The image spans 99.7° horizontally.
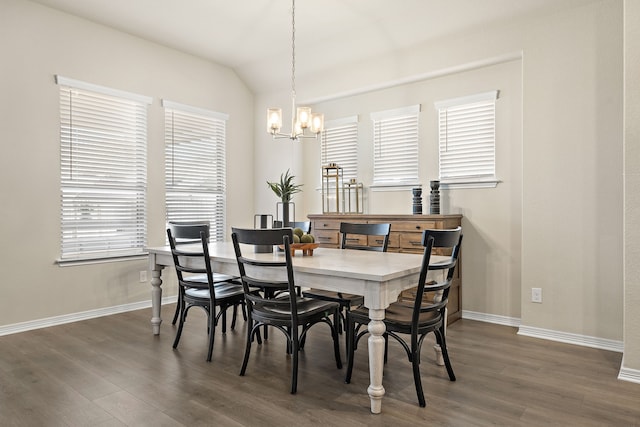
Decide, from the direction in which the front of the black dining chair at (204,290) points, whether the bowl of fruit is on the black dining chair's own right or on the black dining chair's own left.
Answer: on the black dining chair's own right

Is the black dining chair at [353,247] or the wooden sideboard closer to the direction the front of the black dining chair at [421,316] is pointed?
the black dining chair

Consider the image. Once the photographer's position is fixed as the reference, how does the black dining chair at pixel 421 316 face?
facing away from the viewer and to the left of the viewer

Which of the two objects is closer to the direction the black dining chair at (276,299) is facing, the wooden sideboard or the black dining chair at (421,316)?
the wooden sideboard

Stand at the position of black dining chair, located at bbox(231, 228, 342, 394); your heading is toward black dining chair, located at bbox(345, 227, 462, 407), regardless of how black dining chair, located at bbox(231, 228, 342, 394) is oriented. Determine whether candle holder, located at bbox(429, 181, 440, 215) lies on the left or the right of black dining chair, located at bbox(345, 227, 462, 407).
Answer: left

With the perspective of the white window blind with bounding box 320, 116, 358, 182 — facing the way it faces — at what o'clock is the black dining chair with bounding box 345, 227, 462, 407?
The black dining chair is roughly at 10 o'clock from the white window blind.

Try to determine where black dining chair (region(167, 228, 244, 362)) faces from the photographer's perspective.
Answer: facing away from the viewer and to the right of the viewer

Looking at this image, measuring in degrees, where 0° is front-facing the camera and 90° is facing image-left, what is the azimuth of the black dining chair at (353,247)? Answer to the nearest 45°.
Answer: approximately 45°
